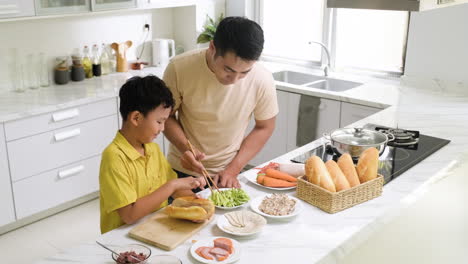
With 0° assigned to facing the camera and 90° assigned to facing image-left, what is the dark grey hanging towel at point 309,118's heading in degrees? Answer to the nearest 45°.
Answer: approximately 45°

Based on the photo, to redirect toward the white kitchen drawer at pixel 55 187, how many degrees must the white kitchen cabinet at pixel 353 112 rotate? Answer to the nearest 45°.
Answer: approximately 45° to its right

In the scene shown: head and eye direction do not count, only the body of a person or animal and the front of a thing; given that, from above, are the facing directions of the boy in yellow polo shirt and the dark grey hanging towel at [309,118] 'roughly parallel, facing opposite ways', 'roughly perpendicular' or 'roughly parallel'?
roughly perpendicular

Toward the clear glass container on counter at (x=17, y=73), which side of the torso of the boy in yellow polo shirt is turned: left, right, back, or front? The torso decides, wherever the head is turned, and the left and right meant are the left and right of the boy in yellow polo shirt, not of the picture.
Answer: back

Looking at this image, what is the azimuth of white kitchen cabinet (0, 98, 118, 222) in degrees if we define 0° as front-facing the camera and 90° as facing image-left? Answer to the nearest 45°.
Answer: approximately 315°

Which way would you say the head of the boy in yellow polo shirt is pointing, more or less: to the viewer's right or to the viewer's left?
to the viewer's right
